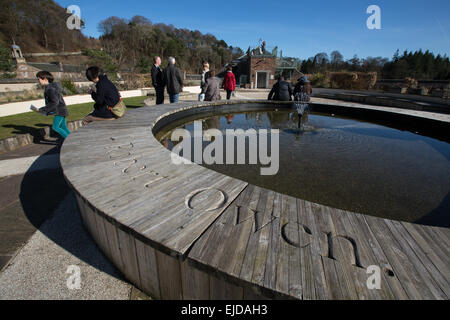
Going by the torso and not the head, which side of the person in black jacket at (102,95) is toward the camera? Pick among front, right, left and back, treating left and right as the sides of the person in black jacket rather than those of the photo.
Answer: left

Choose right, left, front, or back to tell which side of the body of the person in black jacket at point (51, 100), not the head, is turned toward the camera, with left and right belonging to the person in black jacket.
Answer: left

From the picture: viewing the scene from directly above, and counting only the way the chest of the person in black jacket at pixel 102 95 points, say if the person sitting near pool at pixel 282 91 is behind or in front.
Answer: behind

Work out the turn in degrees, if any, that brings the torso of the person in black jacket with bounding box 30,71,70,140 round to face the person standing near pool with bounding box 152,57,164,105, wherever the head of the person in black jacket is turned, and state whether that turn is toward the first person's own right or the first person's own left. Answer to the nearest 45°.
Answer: approximately 135° to the first person's own right
